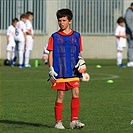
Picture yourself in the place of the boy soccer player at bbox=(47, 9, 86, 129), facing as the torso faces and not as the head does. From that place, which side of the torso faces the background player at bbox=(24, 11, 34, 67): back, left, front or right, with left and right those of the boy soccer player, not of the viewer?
back

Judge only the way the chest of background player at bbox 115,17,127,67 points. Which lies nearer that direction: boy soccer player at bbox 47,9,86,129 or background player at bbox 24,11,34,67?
the boy soccer player

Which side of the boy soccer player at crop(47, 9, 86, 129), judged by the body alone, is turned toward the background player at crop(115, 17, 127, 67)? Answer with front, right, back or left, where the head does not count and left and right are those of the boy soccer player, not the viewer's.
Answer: back

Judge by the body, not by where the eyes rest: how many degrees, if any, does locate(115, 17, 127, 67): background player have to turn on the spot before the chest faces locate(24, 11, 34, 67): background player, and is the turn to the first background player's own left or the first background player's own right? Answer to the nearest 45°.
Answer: approximately 135° to the first background player's own right

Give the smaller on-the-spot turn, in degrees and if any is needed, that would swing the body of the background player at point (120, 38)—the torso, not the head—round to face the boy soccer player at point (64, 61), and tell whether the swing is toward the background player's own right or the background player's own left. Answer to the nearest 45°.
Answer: approximately 45° to the background player's own right

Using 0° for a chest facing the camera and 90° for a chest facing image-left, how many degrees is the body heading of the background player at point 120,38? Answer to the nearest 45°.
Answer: approximately 315°
